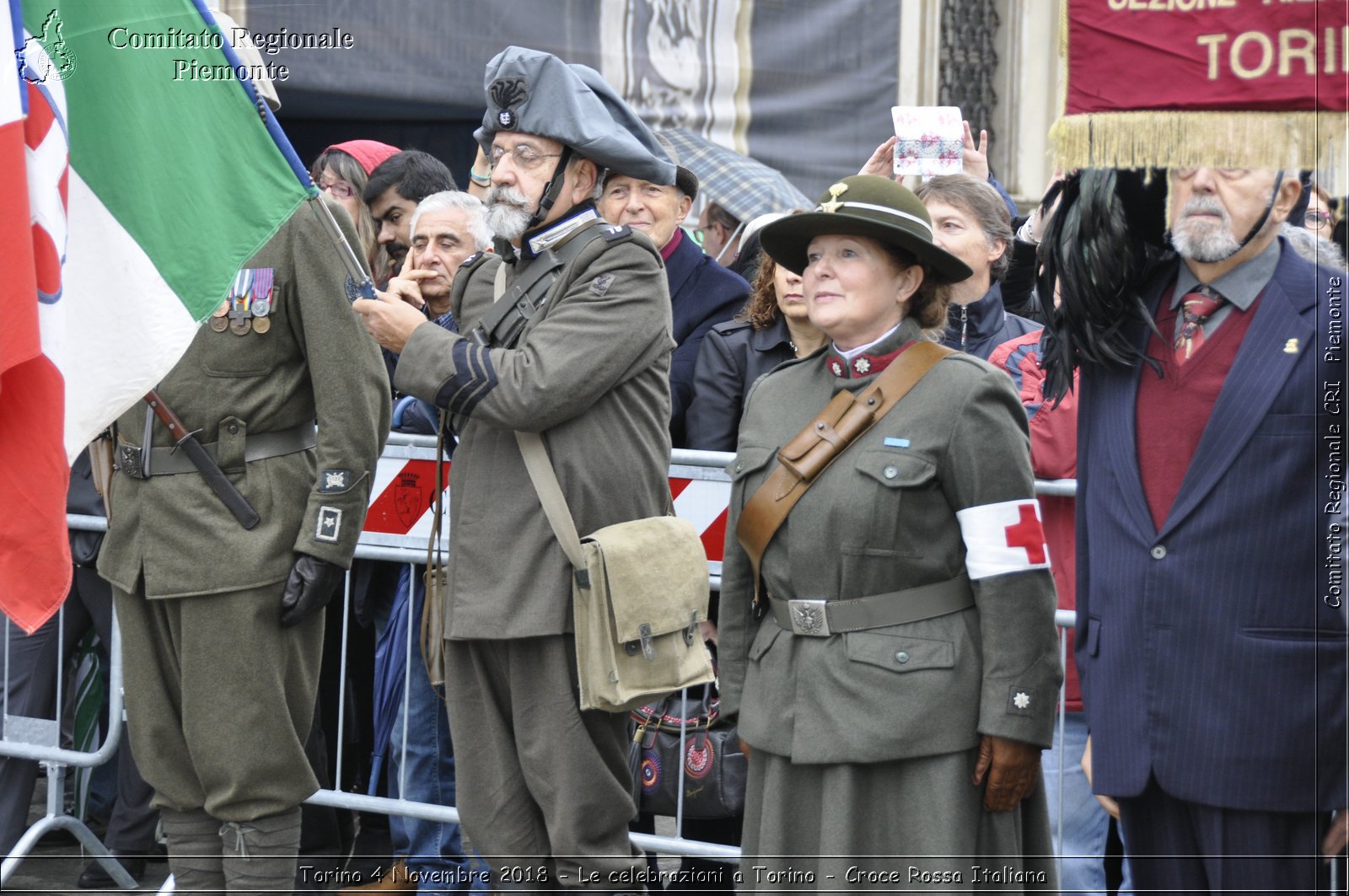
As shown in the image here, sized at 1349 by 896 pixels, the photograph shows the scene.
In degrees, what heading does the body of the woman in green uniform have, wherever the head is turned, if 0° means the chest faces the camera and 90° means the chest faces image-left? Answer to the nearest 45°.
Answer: approximately 45°

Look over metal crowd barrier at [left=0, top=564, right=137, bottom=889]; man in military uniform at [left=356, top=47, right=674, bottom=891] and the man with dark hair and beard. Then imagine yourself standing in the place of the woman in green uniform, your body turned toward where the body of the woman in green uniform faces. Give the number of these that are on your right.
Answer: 3

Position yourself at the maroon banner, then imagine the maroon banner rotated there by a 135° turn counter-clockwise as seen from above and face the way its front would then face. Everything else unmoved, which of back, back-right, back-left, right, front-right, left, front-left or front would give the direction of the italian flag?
back-left

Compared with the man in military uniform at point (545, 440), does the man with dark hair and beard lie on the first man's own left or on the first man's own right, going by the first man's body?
on the first man's own right

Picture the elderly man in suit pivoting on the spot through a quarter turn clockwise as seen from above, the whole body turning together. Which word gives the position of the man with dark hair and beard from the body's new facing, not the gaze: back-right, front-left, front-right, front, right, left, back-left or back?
front

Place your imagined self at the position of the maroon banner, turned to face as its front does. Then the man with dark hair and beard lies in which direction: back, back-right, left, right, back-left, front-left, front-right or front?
back-right
